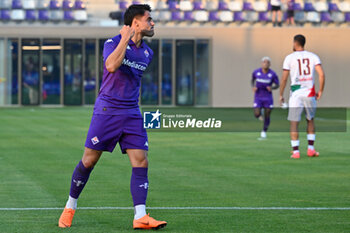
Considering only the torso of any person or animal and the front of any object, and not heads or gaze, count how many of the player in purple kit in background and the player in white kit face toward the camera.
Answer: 1

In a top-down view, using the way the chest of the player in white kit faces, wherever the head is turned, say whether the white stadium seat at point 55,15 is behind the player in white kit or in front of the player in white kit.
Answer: in front

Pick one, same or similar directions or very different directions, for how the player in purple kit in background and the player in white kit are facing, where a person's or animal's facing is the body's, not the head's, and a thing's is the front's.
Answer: very different directions

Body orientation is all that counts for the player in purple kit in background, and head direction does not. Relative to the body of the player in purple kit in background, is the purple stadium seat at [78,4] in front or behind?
behind

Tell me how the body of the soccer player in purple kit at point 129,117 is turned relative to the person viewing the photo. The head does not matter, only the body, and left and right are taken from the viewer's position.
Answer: facing the viewer and to the right of the viewer

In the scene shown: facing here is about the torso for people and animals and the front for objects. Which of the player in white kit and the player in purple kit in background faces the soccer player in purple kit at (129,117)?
the player in purple kit in background

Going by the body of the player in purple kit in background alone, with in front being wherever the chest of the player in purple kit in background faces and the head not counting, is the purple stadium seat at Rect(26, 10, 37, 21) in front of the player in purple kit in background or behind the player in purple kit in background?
behind

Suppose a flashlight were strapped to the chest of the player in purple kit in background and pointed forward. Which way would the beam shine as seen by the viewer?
toward the camera

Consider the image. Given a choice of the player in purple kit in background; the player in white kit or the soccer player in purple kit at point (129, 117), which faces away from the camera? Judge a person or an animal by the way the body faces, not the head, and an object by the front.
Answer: the player in white kit

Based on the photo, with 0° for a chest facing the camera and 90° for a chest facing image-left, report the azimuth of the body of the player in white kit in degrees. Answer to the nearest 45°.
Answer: approximately 180°

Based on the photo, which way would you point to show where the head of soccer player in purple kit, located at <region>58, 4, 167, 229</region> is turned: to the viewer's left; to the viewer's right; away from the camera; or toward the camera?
to the viewer's right
